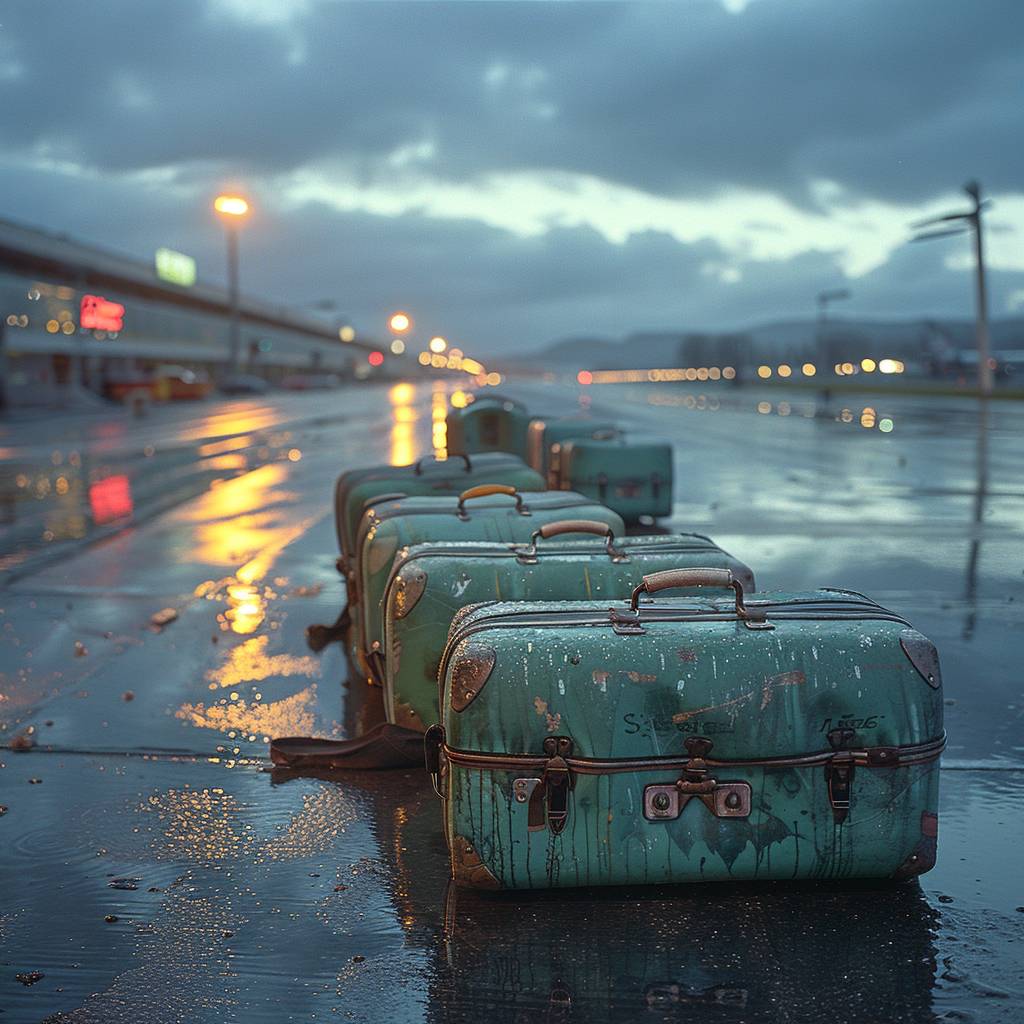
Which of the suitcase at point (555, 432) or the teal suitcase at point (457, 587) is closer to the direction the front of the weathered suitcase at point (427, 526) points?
the teal suitcase

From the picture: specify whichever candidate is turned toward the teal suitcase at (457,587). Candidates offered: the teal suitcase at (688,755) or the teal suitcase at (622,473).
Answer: the teal suitcase at (622,473)

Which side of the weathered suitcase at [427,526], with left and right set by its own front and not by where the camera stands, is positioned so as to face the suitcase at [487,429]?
back

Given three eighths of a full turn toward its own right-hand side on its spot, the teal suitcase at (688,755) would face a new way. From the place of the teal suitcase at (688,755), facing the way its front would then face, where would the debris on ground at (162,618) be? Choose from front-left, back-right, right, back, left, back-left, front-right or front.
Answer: front

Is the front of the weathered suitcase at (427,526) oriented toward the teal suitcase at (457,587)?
yes

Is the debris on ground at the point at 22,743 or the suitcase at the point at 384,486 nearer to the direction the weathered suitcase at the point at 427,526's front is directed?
the debris on ground

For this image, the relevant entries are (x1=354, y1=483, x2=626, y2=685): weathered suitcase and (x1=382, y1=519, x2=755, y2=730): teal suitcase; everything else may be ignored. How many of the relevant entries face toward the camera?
2

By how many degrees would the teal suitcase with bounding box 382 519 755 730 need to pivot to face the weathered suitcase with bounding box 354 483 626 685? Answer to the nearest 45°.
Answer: approximately 180°

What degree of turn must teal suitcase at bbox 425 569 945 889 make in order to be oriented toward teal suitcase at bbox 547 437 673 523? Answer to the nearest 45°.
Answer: approximately 180°

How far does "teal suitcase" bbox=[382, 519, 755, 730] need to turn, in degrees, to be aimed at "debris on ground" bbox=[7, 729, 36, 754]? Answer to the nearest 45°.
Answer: approximately 90° to its right

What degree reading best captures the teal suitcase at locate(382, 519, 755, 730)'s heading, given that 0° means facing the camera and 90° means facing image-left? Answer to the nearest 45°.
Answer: approximately 0°

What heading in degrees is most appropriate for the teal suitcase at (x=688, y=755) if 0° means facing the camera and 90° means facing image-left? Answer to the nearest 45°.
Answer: approximately 0°
